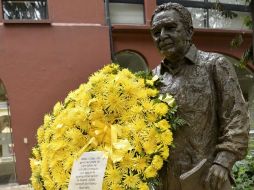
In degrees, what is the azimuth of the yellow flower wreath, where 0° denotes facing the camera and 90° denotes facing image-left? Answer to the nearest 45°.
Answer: approximately 0°

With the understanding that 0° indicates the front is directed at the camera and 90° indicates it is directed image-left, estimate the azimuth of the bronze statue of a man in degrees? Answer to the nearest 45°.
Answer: approximately 45°
